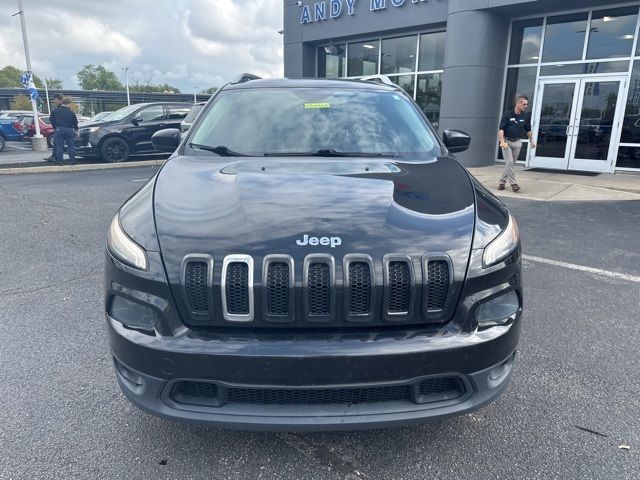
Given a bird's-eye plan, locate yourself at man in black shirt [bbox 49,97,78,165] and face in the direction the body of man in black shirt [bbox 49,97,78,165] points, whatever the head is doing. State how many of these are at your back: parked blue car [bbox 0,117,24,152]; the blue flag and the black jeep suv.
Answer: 1

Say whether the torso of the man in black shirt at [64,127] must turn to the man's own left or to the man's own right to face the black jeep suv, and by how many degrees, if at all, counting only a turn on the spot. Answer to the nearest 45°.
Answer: approximately 180°

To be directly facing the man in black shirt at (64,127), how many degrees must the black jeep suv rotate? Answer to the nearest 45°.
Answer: approximately 135° to its right

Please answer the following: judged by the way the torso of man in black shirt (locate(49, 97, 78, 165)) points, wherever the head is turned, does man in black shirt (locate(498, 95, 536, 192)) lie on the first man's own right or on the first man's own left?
on the first man's own right

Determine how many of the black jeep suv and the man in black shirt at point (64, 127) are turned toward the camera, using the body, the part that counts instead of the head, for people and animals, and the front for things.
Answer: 1

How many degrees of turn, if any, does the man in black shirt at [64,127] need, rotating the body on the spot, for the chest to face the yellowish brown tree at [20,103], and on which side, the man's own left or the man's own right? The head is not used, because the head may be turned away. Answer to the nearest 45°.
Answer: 0° — they already face it

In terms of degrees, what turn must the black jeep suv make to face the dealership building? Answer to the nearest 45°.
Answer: approximately 135° to its left

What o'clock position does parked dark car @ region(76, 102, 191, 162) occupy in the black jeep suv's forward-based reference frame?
The parked dark car is roughly at 5 o'clock from the black jeep suv.

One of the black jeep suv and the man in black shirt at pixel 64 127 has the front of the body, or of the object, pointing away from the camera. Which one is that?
the man in black shirt

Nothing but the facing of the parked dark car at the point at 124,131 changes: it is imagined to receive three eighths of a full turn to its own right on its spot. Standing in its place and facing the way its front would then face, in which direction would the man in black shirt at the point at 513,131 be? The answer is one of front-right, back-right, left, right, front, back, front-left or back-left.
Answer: back-right

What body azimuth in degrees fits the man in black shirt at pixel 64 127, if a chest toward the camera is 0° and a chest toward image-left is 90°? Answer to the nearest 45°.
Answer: approximately 180°
